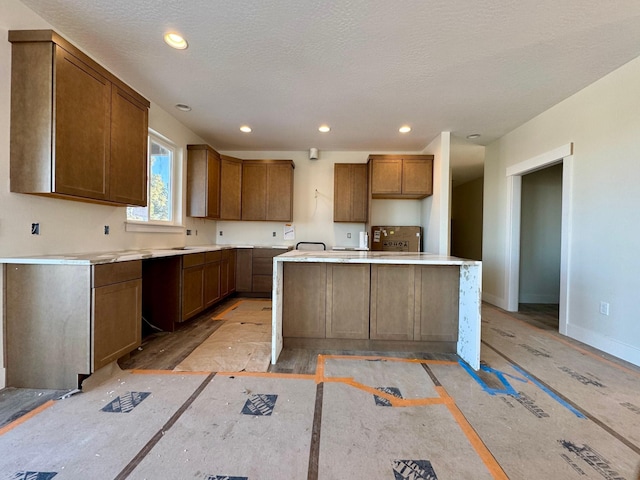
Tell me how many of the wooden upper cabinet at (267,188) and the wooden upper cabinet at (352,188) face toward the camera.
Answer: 2

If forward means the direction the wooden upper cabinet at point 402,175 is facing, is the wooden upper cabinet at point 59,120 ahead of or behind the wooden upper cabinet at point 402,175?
ahead

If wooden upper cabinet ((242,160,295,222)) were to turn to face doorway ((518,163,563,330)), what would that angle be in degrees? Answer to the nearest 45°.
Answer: approximately 90° to its left

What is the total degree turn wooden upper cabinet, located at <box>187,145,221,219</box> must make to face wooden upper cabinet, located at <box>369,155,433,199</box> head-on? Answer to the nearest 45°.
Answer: approximately 45° to its left

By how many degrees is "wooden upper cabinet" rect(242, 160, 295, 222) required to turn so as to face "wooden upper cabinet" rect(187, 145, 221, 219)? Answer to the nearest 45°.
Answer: approximately 45° to its right

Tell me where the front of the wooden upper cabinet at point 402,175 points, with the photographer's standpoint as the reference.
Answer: facing the viewer

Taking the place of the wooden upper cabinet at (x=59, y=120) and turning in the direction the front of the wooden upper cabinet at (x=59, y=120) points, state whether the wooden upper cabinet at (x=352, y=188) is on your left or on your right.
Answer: on your left

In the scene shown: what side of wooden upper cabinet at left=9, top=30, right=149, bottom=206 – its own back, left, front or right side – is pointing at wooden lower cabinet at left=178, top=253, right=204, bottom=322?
left

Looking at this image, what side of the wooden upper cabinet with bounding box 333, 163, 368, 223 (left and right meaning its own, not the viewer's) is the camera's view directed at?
front

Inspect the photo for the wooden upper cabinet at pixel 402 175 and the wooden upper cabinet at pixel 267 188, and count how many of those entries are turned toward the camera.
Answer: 2

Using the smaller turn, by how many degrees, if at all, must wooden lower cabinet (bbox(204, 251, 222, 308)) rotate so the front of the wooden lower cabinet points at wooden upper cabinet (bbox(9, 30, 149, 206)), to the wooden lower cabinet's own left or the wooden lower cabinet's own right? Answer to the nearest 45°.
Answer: approximately 90° to the wooden lower cabinet's own right

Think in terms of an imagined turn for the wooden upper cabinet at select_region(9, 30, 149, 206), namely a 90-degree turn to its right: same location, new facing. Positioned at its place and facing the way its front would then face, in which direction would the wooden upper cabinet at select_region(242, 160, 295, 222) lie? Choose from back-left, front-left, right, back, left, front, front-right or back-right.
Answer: back

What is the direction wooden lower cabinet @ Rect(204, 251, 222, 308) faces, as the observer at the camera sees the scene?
facing the viewer and to the right of the viewer

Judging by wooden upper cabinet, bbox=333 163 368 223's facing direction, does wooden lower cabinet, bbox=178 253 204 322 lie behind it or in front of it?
in front

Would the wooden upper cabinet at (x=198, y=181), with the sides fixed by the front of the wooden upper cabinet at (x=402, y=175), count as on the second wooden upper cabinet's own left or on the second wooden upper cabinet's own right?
on the second wooden upper cabinet's own right
